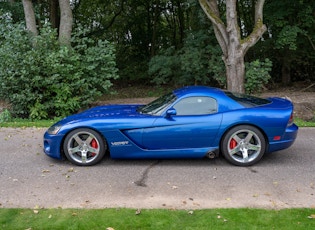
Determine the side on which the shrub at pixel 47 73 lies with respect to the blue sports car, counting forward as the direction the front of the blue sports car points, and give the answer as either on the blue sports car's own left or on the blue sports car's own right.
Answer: on the blue sports car's own right

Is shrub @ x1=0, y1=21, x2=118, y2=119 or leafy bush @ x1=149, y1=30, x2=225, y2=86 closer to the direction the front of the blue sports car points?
the shrub

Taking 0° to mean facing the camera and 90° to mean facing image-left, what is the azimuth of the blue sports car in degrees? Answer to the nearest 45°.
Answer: approximately 90°

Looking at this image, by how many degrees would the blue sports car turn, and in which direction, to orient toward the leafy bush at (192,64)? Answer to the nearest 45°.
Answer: approximately 90° to its right

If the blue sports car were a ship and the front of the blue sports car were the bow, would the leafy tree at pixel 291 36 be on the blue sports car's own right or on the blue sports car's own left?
on the blue sports car's own right
